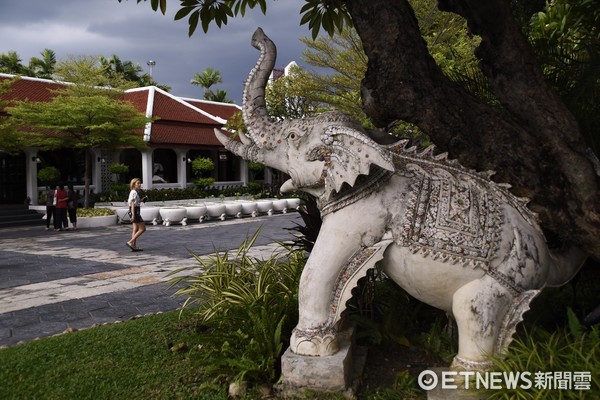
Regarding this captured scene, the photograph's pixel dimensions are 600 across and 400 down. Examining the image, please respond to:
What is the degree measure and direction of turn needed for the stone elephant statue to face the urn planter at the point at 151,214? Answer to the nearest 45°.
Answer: approximately 45° to its right

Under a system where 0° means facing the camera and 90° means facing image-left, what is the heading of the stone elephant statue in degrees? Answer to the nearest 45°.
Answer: approximately 90°

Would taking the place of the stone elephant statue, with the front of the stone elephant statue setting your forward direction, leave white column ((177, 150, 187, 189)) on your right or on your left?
on your right

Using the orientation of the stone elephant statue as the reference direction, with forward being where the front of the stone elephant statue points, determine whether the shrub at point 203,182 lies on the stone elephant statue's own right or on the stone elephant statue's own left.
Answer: on the stone elephant statue's own right

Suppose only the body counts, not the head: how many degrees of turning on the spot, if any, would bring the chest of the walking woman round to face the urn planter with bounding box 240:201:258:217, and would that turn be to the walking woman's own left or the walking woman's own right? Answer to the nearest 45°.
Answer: approximately 45° to the walking woman's own left

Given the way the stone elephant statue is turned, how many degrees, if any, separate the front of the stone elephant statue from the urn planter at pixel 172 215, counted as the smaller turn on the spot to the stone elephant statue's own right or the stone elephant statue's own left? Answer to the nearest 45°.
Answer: approximately 45° to the stone elephant statue's own right

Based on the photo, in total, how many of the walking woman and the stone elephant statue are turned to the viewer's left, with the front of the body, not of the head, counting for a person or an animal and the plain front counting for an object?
1
